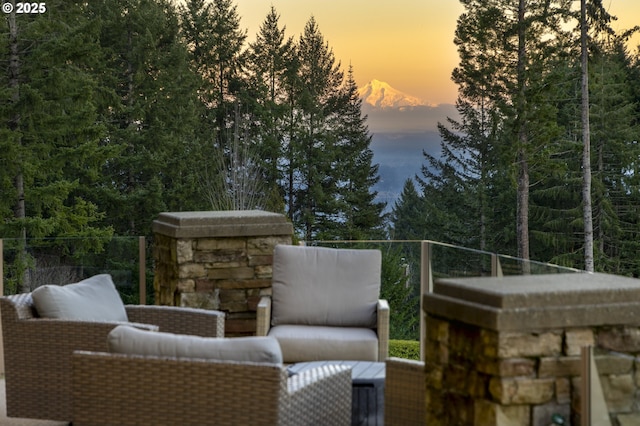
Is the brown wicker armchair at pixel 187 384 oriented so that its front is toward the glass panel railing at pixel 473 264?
yes

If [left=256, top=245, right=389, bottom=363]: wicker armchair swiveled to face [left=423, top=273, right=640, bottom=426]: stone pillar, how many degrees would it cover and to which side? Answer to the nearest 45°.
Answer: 0° — it already faces it

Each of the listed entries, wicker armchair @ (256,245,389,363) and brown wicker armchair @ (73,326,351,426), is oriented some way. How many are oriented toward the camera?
1

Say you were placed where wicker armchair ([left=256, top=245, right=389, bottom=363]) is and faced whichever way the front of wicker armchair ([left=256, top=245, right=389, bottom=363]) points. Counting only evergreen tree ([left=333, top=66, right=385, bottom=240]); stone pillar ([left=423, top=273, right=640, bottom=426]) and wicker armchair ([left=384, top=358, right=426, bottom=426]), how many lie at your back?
1

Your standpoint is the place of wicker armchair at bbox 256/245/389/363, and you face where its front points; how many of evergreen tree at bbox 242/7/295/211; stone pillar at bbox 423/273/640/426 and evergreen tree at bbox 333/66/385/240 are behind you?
2

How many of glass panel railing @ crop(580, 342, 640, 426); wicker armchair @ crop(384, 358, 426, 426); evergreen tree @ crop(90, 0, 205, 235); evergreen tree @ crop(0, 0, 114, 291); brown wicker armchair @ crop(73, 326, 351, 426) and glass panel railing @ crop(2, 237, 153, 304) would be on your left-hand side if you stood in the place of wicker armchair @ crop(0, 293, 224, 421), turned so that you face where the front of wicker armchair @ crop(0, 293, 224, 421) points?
3

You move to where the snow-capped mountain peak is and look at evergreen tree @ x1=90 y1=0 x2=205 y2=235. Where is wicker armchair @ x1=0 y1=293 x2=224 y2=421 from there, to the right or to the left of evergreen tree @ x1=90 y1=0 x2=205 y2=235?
left

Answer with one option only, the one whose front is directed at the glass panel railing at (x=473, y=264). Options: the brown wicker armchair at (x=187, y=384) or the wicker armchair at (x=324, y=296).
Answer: the brown wicker armchair

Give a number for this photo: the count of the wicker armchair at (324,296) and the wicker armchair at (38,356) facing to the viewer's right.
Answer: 1

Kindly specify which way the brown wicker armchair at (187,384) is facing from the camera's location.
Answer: facing away from the viewer and to the right of the viewer

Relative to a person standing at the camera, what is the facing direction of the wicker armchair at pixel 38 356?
facing to the right of the viewer

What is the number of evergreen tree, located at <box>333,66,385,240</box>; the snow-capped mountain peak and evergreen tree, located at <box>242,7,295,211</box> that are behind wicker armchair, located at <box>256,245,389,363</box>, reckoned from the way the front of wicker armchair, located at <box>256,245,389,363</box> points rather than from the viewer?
3

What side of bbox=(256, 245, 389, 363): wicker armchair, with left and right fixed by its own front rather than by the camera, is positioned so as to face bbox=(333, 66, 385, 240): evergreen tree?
back

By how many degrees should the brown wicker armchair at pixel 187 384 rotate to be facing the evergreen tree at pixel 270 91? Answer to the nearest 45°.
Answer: approximately 45° to its left

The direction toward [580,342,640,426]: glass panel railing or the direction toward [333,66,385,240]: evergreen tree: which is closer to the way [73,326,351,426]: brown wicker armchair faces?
the evergreen tree

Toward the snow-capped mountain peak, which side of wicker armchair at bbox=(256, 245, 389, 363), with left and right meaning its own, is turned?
back

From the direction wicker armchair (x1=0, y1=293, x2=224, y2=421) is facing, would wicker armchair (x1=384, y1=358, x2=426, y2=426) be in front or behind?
in front
